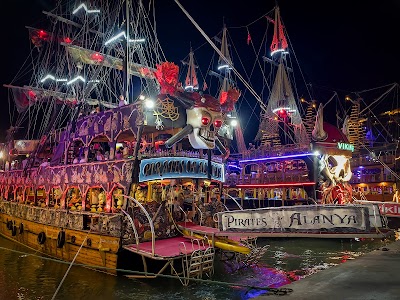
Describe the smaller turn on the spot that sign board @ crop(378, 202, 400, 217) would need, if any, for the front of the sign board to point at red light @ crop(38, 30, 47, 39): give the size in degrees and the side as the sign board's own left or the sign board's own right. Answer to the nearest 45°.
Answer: approximately 90° to the sign board's own right

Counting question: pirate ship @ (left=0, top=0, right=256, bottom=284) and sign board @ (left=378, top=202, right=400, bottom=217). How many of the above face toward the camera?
1

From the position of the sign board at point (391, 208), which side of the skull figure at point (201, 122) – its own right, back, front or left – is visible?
left

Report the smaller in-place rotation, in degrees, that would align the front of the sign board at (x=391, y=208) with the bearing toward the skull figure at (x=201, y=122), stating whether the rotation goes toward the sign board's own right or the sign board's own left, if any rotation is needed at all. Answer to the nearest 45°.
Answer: approximately 45° to the sign board's own right

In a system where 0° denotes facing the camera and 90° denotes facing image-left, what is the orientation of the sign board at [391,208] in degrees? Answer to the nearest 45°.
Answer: approximately 0°

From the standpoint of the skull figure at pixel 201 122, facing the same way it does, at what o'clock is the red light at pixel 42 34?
The red light is roughly at 6 o'clock from the skull figure.

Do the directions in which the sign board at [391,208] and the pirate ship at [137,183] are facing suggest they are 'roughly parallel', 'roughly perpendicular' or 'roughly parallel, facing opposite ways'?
roughly perpendicular
